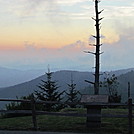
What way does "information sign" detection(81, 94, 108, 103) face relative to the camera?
toward the camera
